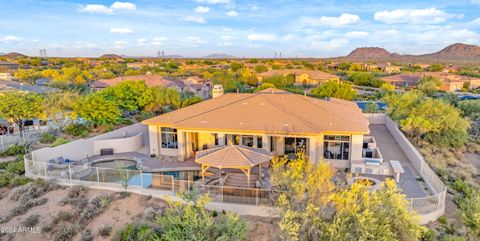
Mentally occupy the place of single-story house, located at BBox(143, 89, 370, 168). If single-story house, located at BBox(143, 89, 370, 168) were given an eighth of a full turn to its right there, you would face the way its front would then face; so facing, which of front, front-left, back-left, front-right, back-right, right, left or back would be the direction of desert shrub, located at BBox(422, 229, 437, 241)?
right

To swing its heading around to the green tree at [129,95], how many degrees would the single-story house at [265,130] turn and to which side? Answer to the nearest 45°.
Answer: approximately 45° to its left

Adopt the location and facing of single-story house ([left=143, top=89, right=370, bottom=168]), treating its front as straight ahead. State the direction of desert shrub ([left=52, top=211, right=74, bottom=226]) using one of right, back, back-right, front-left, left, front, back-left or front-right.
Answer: back-left

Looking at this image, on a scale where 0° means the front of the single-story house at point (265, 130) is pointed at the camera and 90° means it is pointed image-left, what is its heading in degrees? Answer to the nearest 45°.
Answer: approximately 180°

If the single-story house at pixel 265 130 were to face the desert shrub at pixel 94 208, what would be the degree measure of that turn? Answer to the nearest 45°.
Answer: approximately 135° to its left

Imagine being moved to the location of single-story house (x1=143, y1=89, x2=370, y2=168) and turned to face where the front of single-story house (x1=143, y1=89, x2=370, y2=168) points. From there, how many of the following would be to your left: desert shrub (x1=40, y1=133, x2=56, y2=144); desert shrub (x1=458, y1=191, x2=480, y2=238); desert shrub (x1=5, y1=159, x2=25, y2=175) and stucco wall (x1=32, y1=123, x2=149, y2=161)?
3

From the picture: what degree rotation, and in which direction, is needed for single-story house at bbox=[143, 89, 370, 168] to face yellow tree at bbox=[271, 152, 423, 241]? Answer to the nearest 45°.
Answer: approximately 180°

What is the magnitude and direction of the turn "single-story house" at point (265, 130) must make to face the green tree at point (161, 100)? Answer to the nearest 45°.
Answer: approximately 45° to its left

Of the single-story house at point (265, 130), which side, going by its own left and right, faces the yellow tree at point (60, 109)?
left

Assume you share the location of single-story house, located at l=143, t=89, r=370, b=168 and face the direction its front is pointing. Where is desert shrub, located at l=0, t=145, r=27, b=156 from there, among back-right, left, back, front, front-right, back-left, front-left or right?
left

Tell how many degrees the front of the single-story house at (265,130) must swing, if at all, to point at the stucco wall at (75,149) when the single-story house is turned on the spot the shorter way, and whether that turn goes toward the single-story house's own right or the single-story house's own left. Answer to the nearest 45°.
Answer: approximately 90° to the single-story house's own left

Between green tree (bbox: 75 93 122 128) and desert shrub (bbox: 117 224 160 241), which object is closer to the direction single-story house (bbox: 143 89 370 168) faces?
the green tree

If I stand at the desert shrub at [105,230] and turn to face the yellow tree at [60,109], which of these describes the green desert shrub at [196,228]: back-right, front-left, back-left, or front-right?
back-right

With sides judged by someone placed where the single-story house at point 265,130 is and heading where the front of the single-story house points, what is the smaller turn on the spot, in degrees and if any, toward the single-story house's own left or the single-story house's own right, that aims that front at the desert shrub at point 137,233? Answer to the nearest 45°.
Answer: approximately 135° to the single-story house's own left

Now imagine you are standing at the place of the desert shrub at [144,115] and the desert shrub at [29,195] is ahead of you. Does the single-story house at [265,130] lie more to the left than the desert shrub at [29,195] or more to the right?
left

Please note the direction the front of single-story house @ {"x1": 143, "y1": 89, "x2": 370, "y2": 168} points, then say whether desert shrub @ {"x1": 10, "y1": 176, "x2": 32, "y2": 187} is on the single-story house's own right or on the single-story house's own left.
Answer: on the single-story house's own left

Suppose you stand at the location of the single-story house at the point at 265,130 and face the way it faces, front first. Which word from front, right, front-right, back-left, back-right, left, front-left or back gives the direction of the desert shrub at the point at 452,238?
back-right

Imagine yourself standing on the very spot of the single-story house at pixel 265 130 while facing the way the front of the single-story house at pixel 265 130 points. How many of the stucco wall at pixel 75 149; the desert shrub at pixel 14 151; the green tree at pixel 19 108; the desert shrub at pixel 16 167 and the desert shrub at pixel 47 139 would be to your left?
5
